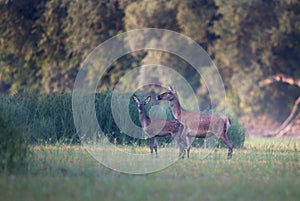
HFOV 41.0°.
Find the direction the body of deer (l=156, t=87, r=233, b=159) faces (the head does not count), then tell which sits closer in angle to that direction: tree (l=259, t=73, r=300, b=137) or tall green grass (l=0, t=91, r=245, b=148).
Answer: the tall green grass

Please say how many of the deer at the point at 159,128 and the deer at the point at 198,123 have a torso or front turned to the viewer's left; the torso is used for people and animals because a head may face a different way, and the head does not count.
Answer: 2

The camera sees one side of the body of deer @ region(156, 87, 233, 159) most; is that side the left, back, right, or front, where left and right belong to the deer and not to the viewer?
left

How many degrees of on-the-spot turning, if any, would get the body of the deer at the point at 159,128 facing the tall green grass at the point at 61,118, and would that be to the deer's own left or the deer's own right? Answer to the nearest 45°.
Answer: approximately 45° to the deer's own right

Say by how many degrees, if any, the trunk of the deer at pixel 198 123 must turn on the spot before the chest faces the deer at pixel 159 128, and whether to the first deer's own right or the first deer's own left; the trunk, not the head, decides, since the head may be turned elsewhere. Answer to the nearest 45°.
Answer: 0° — it already faces it

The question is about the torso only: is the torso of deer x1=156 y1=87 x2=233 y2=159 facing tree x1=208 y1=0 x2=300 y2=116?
no

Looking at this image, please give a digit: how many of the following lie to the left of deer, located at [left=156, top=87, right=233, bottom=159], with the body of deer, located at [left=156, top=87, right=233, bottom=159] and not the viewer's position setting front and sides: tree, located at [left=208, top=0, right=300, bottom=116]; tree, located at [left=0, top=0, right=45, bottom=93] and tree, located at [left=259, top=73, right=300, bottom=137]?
0

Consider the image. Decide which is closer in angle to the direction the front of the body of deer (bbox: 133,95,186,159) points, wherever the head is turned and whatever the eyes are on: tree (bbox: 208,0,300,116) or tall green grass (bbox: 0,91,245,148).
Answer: the tall green grass

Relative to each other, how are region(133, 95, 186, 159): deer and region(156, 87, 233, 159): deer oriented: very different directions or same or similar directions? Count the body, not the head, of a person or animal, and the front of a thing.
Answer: same or similar directions

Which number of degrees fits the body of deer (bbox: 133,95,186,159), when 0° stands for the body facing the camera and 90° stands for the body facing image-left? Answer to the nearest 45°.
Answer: approximately 90°

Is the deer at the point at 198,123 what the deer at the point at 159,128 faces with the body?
no

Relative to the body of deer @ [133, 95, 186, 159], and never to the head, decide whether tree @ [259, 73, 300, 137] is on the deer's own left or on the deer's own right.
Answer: on the deer's own right

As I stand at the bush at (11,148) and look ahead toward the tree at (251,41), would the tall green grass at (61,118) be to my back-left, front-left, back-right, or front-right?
front-left

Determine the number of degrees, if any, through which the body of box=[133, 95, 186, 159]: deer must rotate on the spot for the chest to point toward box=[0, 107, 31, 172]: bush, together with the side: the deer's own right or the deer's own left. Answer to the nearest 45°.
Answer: approximately 45° to the deer's own left
